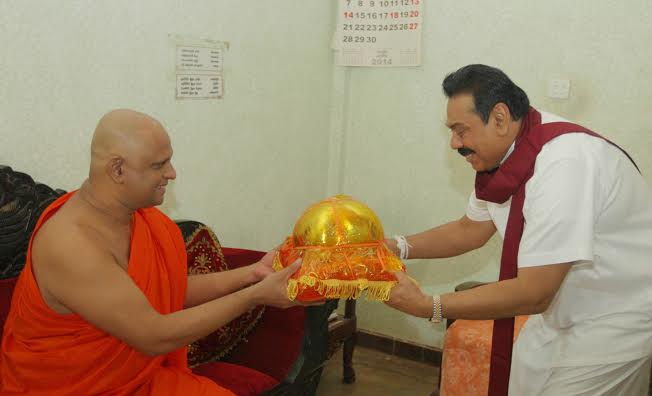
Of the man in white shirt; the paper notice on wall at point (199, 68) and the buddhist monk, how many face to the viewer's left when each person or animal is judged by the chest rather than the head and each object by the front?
1

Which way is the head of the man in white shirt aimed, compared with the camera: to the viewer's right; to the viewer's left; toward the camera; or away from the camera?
to the viewer's left

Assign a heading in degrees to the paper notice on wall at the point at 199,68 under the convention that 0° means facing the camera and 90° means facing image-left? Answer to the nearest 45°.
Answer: approximately 0°

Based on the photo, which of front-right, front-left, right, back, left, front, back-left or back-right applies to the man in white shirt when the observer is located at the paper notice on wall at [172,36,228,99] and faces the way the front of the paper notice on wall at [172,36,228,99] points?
front-left

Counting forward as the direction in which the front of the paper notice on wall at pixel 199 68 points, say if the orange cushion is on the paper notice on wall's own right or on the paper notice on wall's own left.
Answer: on the paper notice on wall's own left

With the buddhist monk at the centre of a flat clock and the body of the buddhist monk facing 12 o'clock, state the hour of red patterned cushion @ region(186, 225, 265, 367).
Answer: The red patterned cushion is roughly at 10 o'clock from the buddhist monk.

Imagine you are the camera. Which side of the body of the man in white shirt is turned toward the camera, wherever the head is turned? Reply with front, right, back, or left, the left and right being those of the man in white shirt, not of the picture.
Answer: left

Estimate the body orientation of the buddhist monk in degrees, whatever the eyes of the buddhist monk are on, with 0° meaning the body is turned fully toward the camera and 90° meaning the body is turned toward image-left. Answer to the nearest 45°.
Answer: approximately 270°

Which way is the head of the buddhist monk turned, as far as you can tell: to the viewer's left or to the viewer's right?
to the viewer's right
